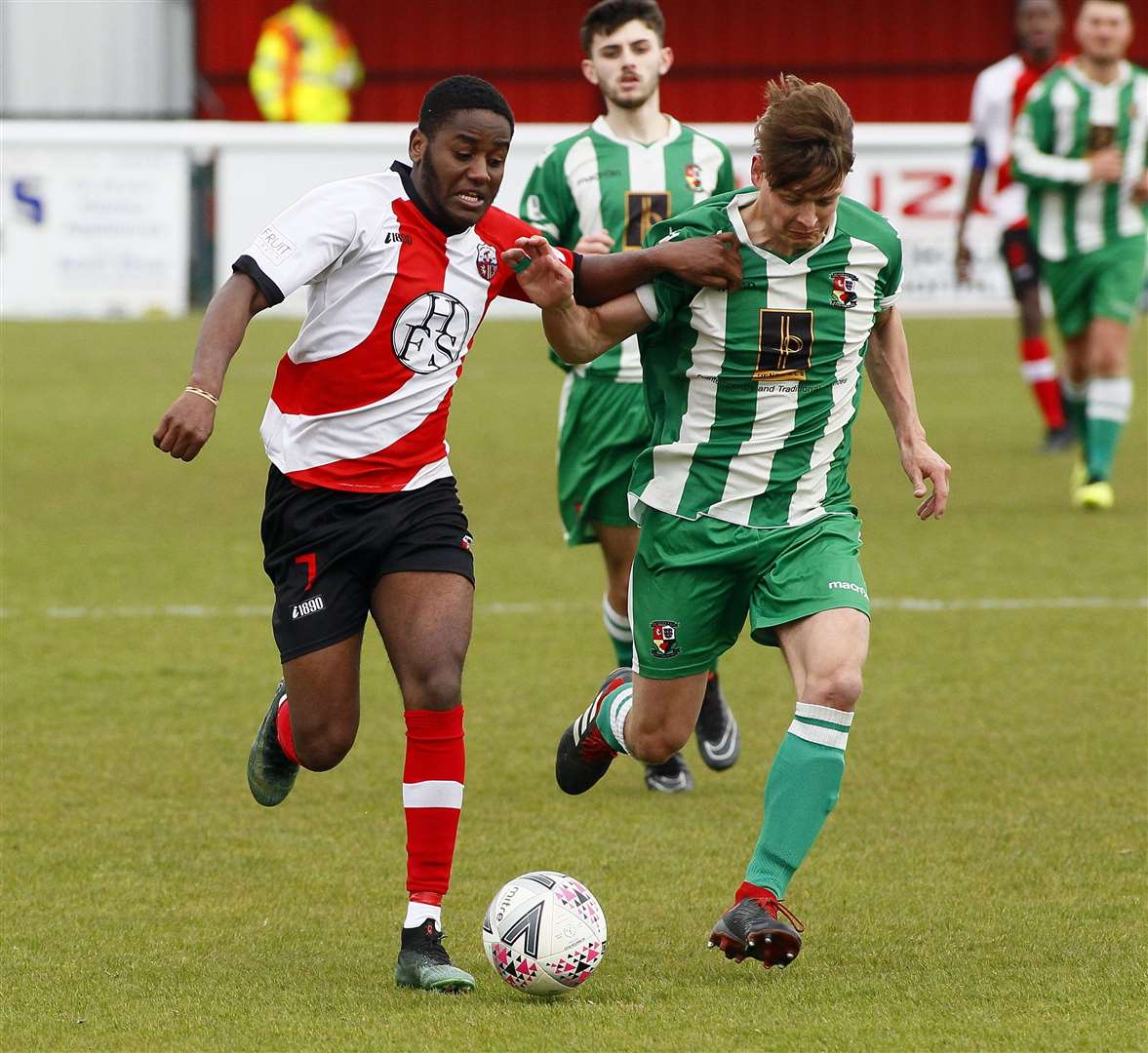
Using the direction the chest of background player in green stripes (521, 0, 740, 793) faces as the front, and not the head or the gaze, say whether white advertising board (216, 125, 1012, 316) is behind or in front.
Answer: behind

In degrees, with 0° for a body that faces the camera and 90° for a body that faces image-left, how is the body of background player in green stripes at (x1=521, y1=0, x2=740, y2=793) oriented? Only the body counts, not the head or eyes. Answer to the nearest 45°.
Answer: approximately 0°

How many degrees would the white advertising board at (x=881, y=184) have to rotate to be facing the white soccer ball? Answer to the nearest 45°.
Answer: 0° — it already faces it

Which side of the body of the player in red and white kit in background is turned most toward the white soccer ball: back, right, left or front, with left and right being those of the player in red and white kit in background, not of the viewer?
front

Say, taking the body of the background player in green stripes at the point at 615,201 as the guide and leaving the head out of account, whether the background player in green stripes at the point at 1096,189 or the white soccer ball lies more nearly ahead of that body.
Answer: the white soccer ball

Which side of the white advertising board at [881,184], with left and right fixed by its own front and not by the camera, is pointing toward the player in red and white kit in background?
front

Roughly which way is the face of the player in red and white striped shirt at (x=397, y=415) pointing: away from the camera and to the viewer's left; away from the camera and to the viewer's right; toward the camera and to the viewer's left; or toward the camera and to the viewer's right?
toward the camera and to the viewer's right

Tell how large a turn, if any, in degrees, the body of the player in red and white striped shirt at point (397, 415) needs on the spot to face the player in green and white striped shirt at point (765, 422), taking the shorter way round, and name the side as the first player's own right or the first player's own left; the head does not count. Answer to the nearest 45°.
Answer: approximately 45° to the first player's own left

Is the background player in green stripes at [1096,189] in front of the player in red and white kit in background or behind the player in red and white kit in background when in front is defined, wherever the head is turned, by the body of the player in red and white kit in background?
in front
